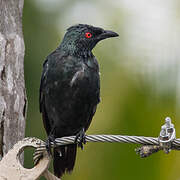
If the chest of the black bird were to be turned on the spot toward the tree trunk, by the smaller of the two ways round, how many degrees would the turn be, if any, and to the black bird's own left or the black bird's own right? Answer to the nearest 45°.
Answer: approximately 45° to the black bird's own right

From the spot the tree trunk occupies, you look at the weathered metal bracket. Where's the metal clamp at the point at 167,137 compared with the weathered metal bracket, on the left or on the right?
left

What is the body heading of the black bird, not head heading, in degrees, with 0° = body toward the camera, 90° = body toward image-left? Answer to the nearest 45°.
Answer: approximately 0°
